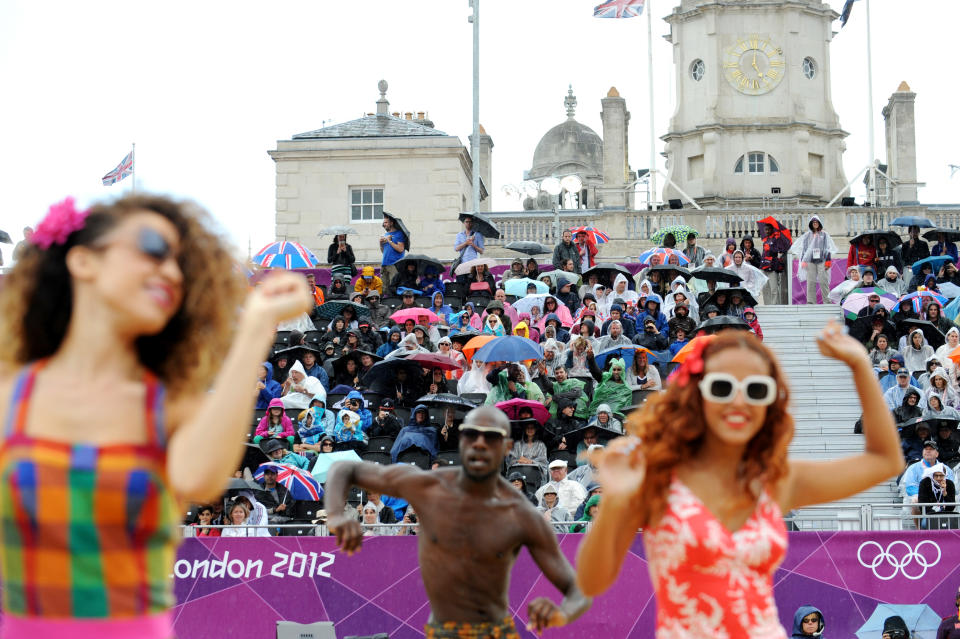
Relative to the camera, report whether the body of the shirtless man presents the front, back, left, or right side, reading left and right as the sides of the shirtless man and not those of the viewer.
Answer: front

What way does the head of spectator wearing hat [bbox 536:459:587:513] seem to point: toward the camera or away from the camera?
toward the camera

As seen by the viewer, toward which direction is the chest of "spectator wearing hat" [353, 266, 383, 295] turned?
toward the camera

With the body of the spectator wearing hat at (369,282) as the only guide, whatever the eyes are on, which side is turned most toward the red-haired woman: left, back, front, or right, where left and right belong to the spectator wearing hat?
front

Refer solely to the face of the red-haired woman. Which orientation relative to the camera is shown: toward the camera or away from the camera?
toward the camera

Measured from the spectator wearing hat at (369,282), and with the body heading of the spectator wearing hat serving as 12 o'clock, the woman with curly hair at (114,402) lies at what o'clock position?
The woman with curly hair is roughly at 12 o'clock from the spectator wearing hat.

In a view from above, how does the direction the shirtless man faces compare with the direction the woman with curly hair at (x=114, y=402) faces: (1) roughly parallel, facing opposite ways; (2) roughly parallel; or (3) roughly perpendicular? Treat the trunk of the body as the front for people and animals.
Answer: roughly parallel

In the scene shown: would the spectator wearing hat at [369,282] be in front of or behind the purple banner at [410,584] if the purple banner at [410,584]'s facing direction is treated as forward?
behind

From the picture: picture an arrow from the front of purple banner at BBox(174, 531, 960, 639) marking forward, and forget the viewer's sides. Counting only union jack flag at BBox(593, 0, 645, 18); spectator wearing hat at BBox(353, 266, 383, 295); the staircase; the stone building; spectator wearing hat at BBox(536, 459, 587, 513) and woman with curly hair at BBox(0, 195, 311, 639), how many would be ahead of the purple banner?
1

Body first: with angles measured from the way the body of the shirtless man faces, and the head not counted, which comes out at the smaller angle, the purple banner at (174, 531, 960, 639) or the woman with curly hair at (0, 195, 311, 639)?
the woman with curly hair

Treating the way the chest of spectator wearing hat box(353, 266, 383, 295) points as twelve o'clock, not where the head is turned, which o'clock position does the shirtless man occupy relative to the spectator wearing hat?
The shirtless man is roughly at 12 o'clock from the spectator wearing hat.

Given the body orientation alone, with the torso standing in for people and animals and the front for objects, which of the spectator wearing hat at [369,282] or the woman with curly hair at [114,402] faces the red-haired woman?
the spectator wearing hat

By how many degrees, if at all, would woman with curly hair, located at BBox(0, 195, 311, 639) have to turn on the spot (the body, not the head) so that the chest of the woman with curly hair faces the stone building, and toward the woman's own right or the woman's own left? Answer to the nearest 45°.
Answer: approximately 180°

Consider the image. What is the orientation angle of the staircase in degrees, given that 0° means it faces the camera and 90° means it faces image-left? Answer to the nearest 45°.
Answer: approximately 0°

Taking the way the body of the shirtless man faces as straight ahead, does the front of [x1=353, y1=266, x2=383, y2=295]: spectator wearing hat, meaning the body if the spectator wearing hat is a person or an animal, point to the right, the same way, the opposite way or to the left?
the same way
